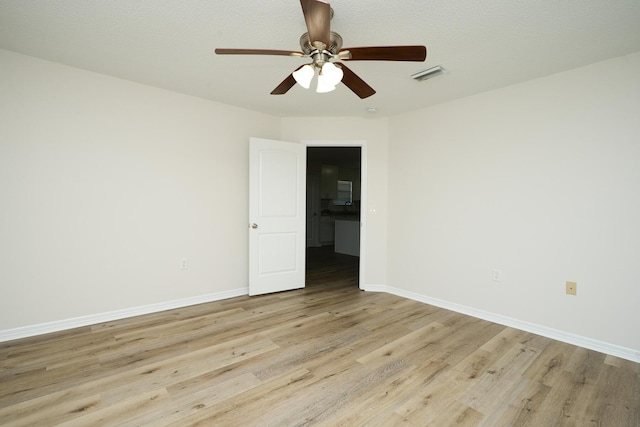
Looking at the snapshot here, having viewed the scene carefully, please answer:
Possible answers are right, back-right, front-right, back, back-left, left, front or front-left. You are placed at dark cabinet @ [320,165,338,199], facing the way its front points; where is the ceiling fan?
front

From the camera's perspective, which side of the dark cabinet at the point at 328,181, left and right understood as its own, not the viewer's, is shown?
front

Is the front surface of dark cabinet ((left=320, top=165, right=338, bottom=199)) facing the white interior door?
yes

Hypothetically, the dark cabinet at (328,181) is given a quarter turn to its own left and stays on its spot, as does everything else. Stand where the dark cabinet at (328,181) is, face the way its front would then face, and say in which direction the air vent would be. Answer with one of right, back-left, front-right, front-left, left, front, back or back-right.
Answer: right
